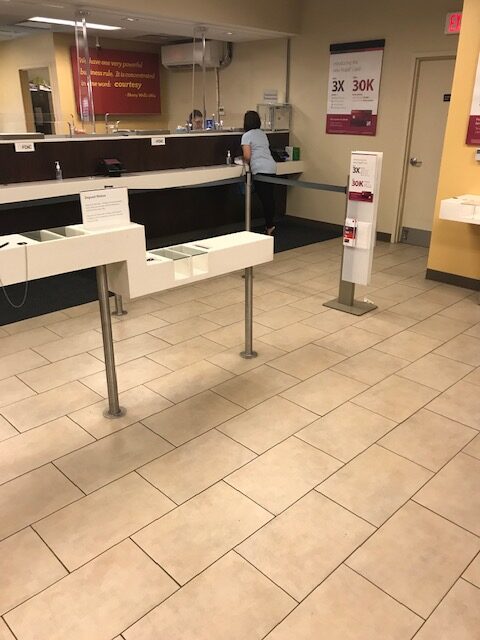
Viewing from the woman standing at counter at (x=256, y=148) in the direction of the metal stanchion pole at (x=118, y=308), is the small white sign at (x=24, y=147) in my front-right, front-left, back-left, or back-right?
front-right

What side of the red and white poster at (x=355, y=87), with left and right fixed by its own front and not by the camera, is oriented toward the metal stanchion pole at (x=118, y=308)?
front

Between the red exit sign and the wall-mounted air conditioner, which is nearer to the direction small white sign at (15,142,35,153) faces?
the red exit sign

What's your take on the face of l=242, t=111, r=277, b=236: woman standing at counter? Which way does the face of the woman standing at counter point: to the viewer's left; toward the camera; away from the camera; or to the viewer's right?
away from the camera

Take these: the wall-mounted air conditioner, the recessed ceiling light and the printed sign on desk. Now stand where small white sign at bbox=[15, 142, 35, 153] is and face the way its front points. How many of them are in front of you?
1

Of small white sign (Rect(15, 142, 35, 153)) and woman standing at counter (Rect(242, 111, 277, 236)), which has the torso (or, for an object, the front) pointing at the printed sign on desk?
the small white sign

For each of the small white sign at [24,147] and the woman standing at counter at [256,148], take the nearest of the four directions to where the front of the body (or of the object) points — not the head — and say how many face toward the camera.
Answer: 1

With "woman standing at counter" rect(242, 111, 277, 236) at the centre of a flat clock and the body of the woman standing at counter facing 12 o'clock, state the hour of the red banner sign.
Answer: The red banner sign is roughly at 12 o'clock from the woman standing at counter.

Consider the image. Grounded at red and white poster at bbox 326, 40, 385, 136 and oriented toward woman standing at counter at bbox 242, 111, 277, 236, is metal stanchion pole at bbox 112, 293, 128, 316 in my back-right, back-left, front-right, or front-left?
front-left

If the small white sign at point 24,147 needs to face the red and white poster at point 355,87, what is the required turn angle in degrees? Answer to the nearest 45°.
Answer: approximately 90° to its left

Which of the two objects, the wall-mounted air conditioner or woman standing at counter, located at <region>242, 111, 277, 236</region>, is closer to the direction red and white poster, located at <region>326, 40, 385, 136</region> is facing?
the woman standing at counter

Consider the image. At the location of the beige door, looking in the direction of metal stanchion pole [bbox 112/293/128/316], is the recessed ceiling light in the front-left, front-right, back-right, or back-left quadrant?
front-right

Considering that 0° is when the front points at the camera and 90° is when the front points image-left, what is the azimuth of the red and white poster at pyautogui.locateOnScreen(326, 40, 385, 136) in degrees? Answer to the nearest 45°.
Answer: approximately 45°

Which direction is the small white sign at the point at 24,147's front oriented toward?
toward the camera

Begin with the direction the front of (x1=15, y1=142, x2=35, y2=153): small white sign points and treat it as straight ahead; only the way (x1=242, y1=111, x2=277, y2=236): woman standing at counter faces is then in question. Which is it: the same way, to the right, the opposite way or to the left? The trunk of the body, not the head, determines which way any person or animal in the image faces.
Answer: the opposite way

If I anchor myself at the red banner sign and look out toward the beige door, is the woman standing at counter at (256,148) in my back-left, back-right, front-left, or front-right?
front-right

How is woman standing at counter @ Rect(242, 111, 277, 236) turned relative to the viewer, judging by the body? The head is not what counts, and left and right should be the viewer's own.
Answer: facing away from the viewer and to the left of the viewer

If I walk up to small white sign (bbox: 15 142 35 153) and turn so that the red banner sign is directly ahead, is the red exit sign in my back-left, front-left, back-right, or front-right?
front-right
